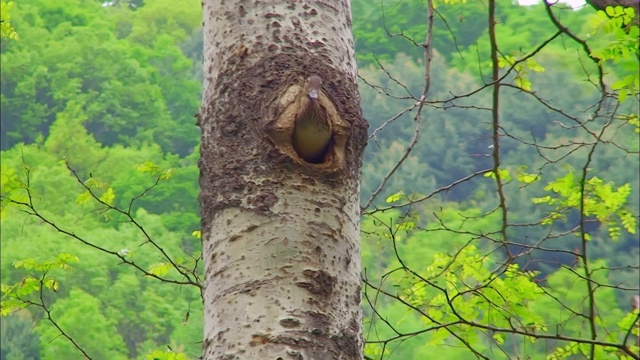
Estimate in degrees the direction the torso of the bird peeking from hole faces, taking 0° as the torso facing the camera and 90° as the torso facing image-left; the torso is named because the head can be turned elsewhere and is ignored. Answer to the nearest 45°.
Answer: approximately 0°
